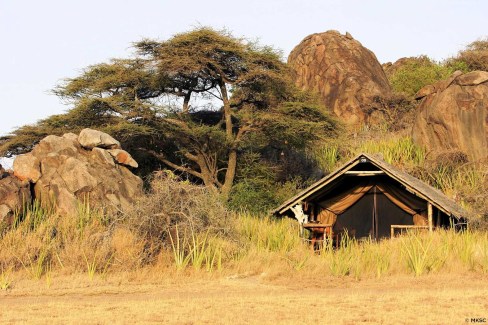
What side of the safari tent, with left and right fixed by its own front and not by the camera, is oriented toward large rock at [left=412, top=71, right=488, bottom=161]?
back

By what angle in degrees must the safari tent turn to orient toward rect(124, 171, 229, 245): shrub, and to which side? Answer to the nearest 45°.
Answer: approximately 45° to its right

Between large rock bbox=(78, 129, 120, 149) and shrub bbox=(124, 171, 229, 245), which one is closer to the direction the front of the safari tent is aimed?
the shrub

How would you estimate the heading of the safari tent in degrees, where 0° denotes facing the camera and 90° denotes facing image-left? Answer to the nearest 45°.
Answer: approximately 0°

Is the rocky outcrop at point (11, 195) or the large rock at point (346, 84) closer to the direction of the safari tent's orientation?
the rocky outcrop

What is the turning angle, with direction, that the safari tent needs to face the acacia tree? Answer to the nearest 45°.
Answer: approximately 135° to its right

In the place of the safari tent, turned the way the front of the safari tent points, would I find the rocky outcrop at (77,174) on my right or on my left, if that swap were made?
on my right

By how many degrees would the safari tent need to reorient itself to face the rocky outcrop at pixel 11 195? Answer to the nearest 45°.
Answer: approximately 90° to its right

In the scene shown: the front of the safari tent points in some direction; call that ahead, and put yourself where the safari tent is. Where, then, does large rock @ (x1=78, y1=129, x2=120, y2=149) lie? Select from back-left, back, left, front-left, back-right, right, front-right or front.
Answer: right

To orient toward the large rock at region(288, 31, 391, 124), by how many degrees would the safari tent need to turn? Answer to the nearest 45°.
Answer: approximately 180°
